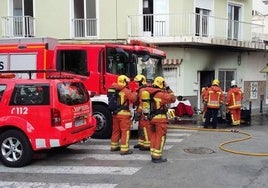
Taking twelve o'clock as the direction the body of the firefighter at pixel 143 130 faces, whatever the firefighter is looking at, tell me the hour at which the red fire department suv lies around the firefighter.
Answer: The red fire department suv is roughly at 11 o'clock from the firefighter.

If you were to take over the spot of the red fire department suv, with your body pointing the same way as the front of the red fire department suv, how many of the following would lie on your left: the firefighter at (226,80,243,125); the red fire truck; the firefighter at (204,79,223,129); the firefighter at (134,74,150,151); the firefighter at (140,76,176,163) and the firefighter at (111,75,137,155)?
0

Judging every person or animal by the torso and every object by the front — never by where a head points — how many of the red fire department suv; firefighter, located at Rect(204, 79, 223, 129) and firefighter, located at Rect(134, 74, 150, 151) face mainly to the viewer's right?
0

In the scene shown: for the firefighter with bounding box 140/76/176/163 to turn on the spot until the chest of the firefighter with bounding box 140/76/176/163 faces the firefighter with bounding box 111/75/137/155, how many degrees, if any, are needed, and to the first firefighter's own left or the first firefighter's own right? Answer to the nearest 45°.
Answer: approximately 135° to the first firefighter's own left

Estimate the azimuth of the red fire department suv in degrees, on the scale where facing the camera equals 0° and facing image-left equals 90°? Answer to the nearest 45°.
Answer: approximately 135°

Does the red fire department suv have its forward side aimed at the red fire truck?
no

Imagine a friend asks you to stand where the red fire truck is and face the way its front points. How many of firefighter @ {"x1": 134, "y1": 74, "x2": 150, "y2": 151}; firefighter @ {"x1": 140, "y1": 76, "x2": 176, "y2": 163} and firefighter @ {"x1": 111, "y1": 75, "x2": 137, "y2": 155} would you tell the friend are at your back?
0

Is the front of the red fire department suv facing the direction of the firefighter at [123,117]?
no

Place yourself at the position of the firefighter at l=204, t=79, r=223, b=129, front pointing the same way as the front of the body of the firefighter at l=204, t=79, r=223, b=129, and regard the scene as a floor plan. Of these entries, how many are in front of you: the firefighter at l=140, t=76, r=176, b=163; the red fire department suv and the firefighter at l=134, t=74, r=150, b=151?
0
